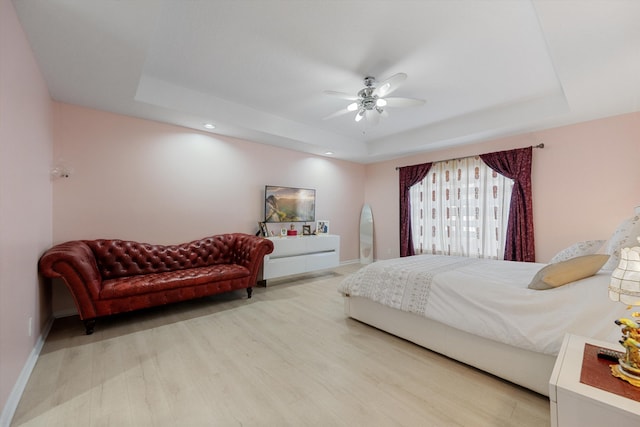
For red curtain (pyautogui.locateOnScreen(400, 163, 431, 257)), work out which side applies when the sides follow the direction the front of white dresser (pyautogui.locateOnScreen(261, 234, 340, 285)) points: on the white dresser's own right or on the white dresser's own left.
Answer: on the white dresser's own left

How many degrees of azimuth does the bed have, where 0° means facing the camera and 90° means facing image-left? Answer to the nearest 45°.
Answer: approximately 135°

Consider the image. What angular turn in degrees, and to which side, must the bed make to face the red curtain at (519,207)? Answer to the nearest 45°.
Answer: approximately 45° to its right

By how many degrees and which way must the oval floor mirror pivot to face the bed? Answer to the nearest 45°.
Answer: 0° — it already faces it

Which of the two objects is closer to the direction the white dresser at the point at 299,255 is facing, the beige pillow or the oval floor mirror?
the beige pillow

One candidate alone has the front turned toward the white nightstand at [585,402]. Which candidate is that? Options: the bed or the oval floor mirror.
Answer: the oval floor mirror

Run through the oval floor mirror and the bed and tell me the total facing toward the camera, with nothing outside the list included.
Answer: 1

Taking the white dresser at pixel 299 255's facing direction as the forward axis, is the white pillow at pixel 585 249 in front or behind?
in front

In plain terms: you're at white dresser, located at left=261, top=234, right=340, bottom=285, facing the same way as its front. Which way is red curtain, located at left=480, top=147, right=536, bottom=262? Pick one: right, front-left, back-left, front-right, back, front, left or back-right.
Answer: front-left

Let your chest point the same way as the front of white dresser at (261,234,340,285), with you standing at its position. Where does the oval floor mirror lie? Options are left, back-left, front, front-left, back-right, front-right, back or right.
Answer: left

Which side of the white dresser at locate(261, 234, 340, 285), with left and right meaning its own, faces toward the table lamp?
front
